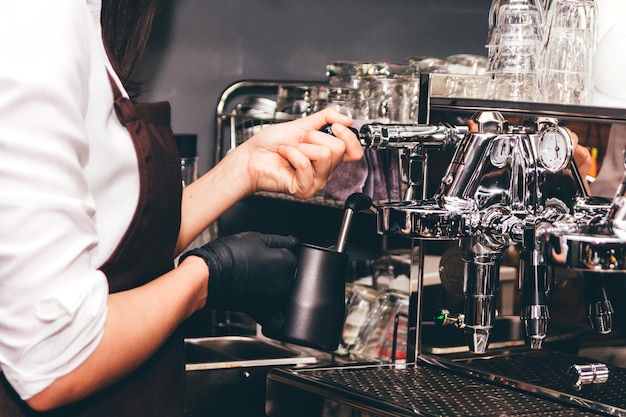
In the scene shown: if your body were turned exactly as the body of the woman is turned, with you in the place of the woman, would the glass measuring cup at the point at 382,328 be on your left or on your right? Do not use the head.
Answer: on your left

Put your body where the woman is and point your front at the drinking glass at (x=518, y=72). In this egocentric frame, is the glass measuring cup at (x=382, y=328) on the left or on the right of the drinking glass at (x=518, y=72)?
left

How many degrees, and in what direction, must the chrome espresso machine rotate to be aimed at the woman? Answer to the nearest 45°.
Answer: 0° — it already faces them

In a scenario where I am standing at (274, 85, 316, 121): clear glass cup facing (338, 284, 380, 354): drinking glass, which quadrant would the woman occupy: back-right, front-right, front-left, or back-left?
front-right

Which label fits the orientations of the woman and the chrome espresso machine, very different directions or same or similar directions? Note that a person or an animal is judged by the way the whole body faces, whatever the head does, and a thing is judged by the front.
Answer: very different directions

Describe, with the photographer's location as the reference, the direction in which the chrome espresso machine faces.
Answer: facing the viewer and to the left of the viewer

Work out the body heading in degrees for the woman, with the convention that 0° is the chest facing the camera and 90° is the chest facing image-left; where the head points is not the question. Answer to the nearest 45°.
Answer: approximately 270°

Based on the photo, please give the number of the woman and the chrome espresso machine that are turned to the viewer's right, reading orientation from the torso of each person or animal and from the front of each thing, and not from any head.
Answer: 1

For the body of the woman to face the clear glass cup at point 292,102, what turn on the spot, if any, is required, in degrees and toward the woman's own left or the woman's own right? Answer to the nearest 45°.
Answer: approximately 90° to the woman's own left

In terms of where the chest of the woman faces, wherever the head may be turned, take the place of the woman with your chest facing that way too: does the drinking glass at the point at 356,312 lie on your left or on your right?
on your left

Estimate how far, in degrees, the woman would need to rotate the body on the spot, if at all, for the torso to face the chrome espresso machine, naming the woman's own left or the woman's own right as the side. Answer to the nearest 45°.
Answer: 0° — they already face it
